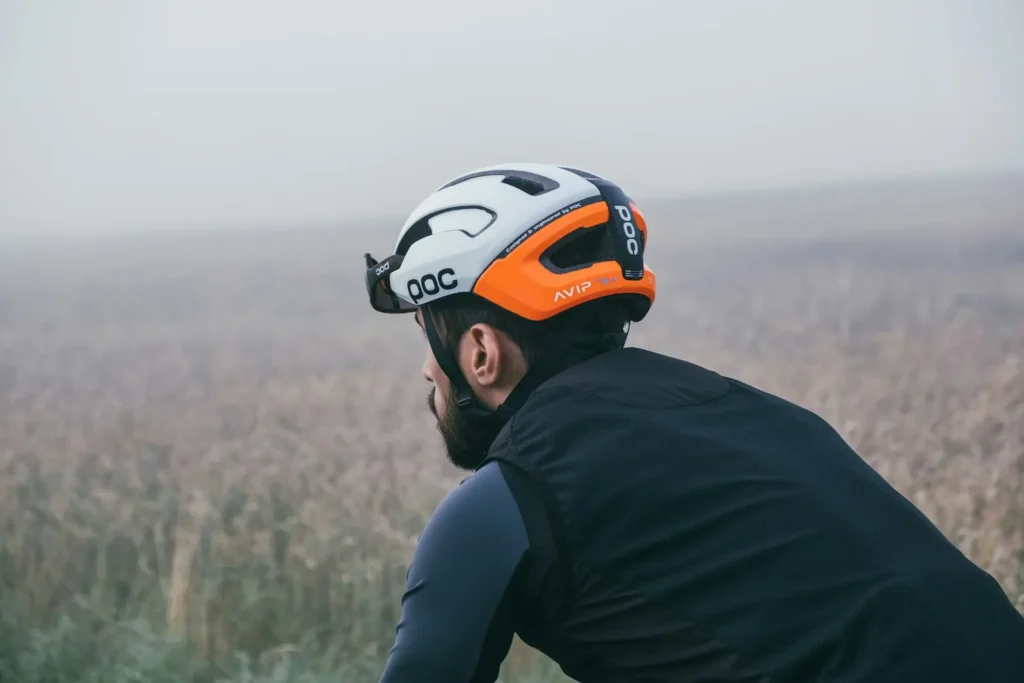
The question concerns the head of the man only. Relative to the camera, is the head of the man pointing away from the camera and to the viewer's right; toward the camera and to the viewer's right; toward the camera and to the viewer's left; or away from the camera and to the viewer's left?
away from the camera and to the viewer's left

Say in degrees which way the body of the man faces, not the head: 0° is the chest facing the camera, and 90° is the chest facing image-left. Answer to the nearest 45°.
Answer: approximately 135°
